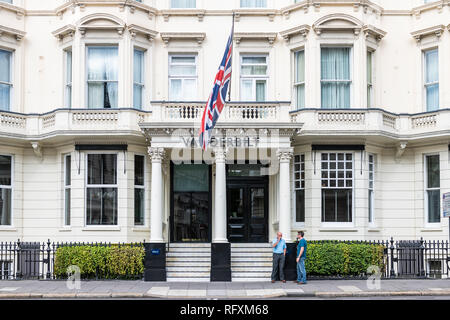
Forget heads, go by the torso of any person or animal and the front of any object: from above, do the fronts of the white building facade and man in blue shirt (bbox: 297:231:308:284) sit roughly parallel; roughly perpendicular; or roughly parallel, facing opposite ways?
roughly perpendicular

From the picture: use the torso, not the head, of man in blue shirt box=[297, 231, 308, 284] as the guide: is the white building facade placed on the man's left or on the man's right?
on the man's right

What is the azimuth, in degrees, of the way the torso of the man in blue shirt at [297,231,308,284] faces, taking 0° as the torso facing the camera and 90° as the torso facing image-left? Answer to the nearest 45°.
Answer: approximately 90°
